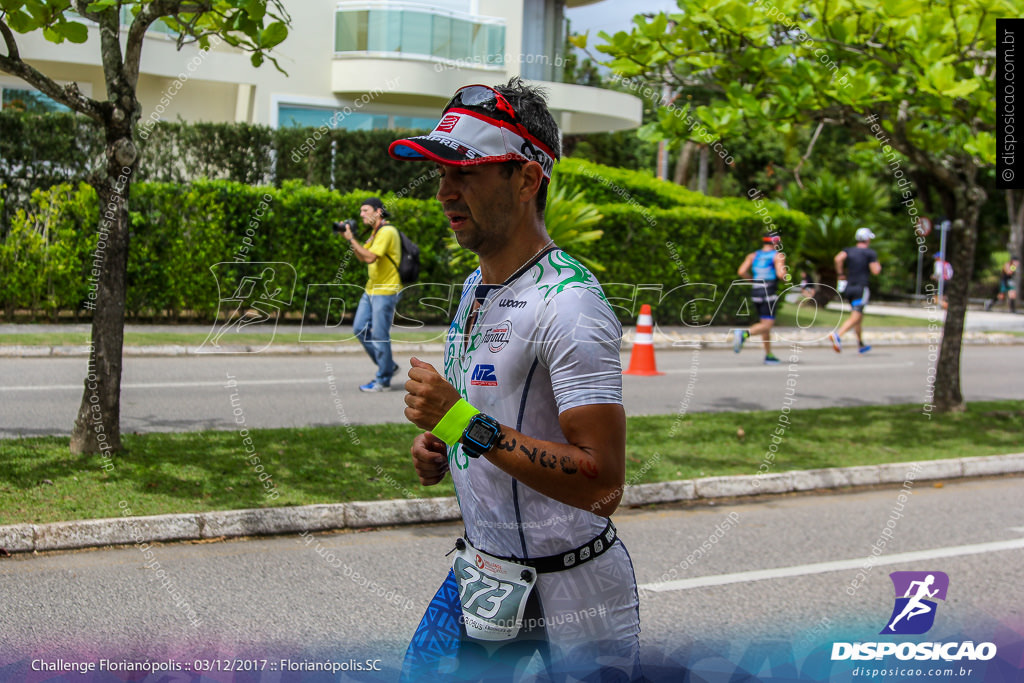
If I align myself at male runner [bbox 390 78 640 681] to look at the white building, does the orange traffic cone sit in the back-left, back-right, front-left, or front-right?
front-right

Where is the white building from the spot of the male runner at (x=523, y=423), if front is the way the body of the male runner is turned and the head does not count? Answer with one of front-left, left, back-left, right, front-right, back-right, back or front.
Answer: back-right

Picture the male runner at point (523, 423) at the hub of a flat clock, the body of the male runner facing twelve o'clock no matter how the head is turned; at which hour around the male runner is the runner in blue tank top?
The runner in blue tank top is roughly at 5 o'clock from the male runner.

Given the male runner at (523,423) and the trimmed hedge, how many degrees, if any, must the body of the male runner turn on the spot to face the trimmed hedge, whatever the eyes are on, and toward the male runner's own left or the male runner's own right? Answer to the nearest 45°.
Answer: approximately 135° to the male runner's own right

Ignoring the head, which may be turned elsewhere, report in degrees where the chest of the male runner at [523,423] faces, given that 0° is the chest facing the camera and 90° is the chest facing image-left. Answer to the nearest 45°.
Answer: approximately 45°
